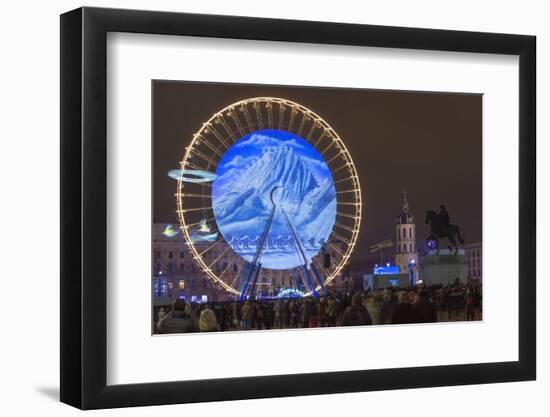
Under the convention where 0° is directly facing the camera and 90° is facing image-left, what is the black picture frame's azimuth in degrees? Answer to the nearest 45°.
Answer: approximately 315°
